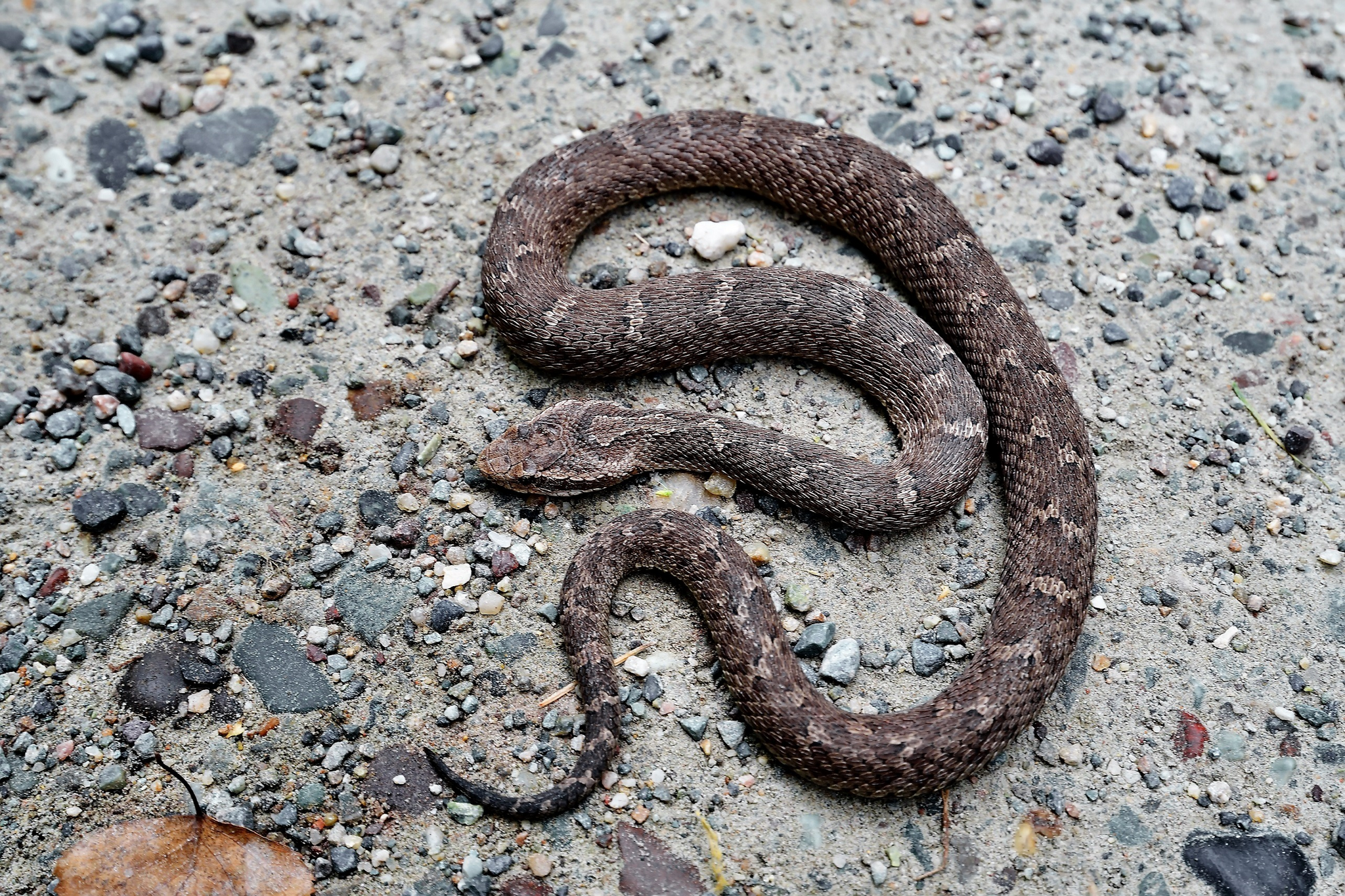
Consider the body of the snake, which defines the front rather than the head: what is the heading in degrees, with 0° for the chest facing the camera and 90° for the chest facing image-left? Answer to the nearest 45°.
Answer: approximately 90°

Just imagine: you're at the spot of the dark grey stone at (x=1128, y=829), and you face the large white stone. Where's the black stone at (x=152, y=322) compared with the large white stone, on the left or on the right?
left

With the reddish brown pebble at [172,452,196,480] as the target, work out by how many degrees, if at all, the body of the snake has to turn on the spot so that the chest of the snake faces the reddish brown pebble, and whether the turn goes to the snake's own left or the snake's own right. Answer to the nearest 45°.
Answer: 0° — it already faces it

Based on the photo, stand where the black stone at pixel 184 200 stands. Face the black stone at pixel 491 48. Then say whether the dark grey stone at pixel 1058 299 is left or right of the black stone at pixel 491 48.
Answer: right

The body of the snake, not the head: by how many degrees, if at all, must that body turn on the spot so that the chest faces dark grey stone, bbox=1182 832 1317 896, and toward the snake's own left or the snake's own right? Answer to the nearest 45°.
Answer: approximately 135° to the snake's own left

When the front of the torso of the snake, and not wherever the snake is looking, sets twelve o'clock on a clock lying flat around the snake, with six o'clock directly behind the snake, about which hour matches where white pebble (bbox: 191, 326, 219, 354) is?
The white pebble is roughly at 12 o'clock from the snake.

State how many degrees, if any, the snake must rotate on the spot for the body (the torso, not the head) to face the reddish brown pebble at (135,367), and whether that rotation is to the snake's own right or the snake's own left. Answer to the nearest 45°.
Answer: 0° — it already faces it

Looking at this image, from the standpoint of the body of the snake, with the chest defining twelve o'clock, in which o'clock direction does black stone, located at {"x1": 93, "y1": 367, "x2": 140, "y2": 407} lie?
The black stone is roughly at 12 o'clock from the snake.

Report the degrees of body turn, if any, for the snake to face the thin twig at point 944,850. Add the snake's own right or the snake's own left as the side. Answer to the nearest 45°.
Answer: approximately 135° to the snake's own left
